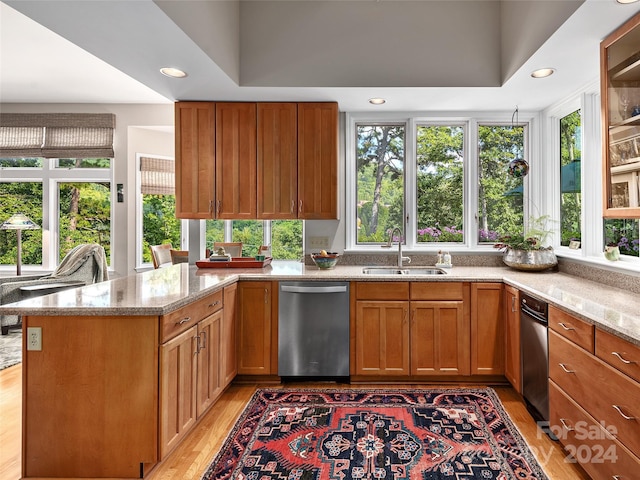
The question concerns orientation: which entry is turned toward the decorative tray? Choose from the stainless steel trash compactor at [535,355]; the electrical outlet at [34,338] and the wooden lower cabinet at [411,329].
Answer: the stainless steel trash compactor

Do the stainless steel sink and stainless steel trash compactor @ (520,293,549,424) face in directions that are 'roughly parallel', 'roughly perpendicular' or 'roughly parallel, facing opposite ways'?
roughly perpendicular

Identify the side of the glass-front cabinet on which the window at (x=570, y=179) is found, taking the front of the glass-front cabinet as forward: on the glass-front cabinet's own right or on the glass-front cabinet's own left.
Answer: on the glass-front cabinet's own right

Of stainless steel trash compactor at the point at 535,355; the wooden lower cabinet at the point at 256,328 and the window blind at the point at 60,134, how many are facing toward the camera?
2

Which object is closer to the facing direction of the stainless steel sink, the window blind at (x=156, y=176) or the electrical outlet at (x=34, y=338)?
the electrical outlet

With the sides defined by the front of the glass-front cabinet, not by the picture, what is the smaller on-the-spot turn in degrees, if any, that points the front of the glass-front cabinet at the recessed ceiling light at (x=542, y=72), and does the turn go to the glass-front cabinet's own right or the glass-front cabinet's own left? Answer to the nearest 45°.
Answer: approximately 90° to the glass-front cabinet's own right

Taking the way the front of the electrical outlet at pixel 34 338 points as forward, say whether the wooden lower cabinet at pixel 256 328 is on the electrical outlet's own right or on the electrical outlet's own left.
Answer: on the electrical outlet's own left

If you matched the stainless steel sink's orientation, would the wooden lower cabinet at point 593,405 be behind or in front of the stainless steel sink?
in front

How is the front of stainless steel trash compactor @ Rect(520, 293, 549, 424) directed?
to the viewer's left

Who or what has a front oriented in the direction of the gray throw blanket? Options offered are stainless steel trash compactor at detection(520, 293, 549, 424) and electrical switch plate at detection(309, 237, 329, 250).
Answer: the stainless steel trash compactor

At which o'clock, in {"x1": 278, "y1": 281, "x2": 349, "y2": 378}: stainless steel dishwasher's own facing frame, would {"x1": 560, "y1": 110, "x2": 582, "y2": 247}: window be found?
The window is roughly at 9 o'clock from the stainless steel dishwasher.

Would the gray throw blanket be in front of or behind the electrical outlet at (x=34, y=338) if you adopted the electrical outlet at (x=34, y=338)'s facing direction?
behind

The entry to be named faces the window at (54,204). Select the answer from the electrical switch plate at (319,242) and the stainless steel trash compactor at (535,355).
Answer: the stainless steel trash compactor

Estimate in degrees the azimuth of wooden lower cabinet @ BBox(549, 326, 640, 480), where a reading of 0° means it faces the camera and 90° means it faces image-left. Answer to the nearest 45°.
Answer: approximately 45°
